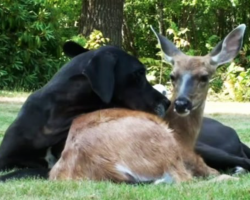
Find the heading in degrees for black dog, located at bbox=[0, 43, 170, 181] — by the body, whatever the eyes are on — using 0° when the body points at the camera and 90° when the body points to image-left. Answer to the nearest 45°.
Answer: approximately 270°
